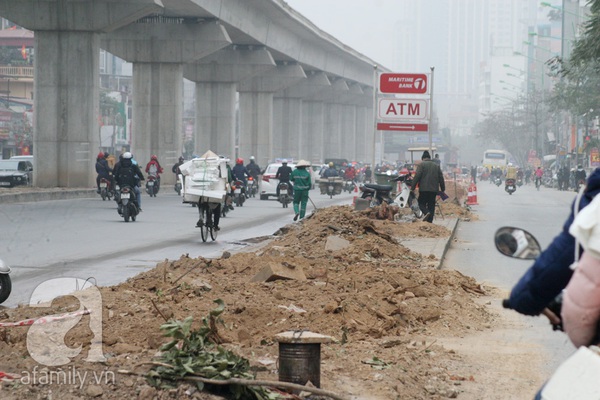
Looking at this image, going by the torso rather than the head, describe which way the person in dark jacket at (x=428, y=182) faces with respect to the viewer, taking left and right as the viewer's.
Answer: facing away from the viewer
